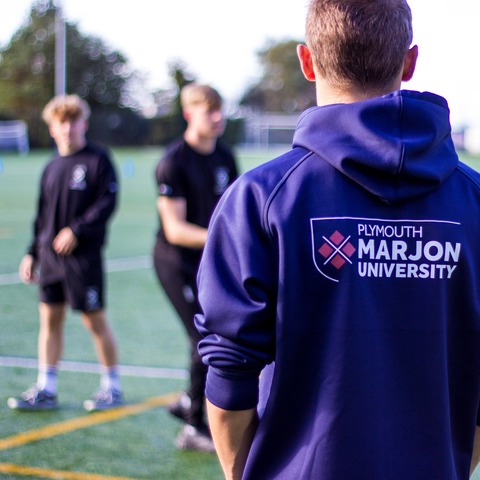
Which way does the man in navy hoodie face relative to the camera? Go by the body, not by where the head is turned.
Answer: away from the camera

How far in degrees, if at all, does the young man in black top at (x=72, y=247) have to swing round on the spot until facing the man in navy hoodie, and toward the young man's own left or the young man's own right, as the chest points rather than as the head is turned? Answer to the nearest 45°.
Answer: approximately 45° to the young man's own left

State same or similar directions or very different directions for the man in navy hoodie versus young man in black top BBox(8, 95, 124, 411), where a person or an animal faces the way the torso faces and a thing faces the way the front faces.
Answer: very different directions

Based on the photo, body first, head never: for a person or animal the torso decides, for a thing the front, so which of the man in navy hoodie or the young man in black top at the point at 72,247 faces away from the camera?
the man in navy hoodie

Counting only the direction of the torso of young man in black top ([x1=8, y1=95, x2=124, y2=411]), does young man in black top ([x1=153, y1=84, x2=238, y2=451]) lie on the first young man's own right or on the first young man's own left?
on the first young man's own left

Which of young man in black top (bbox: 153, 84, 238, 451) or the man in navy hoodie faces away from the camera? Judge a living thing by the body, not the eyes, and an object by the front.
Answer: the man in navy hoodie

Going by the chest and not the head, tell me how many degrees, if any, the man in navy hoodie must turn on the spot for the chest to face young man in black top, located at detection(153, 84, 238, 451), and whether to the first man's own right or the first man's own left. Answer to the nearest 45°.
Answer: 0° — they already face them

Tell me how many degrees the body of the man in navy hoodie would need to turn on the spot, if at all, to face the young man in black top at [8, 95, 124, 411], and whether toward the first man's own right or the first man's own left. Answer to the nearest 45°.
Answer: approximately 45° to the first man's own left

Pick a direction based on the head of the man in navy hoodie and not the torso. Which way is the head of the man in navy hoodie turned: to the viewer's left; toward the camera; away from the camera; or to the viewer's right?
away from the camera
